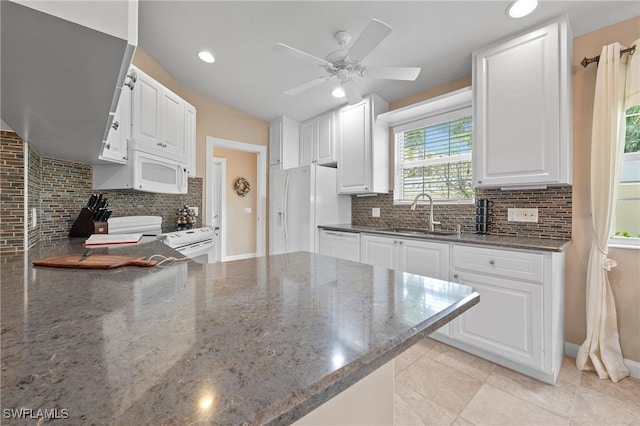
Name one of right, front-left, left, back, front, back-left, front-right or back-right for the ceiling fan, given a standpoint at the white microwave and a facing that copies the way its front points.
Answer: front

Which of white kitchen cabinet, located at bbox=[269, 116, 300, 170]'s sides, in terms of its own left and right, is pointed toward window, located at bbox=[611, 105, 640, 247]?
left

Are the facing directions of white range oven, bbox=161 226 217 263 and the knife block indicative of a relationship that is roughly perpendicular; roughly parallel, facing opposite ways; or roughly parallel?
roughly parallel

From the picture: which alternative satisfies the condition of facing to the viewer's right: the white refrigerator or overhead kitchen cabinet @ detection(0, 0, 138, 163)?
the overhead kitchen cabinet

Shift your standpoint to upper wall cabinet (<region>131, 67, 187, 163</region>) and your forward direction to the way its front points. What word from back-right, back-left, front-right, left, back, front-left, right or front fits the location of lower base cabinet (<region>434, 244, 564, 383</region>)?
front

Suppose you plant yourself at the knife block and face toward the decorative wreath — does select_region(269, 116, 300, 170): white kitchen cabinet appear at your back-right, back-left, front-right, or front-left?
front-right

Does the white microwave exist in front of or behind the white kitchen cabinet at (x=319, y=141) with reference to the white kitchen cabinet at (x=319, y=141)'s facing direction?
in front

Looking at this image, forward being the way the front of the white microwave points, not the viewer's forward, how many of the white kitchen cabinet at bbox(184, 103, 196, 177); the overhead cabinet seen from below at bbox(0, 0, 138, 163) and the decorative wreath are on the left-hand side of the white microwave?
2

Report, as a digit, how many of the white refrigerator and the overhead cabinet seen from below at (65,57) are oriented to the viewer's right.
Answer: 1

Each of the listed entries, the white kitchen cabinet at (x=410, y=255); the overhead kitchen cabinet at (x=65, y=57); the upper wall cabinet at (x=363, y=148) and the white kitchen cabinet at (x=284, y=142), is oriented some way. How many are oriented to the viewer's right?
1

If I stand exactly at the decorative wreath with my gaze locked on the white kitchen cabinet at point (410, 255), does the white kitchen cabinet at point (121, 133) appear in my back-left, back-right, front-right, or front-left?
front-right

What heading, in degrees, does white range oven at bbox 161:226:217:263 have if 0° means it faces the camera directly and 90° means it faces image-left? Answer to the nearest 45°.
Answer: approximately 315°

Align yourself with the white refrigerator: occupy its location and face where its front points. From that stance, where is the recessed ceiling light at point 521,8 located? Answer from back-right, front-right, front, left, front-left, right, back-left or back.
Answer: left

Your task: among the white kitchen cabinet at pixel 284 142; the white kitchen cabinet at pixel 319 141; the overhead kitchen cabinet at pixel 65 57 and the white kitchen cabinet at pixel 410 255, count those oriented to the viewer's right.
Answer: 1
